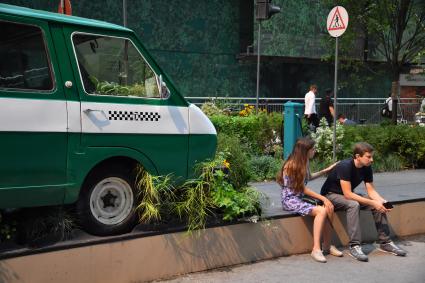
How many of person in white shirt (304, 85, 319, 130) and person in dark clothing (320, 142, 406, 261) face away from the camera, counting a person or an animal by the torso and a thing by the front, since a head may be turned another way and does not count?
0

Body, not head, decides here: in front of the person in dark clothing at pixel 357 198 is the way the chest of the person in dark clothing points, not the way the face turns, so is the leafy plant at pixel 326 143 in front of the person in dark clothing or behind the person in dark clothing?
behind

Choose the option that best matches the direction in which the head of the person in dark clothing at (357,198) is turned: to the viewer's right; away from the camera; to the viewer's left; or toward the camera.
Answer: to the viewer's right

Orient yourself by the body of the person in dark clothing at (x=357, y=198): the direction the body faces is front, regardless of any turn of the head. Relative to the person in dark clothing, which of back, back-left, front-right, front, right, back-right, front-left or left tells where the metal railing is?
back-left

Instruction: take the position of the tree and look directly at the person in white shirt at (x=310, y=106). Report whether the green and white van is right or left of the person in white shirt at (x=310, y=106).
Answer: left

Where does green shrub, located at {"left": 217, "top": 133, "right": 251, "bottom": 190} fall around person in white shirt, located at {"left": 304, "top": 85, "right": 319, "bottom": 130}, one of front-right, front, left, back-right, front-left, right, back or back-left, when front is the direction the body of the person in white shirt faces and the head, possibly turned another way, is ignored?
right

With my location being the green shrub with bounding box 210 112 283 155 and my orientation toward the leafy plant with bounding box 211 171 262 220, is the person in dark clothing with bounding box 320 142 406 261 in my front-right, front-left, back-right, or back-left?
front-left

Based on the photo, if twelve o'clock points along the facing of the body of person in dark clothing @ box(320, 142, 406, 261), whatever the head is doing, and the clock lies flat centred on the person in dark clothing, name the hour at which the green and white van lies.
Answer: The green and white van is roughly at 3 o'clock from the person in dark clothing.

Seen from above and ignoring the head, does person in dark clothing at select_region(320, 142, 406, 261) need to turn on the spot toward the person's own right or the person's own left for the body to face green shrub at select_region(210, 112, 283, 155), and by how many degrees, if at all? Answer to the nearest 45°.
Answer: approximately 180°

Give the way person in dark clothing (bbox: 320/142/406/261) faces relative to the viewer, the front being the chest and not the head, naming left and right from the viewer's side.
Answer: facing the viewer and to the right of the viewer
